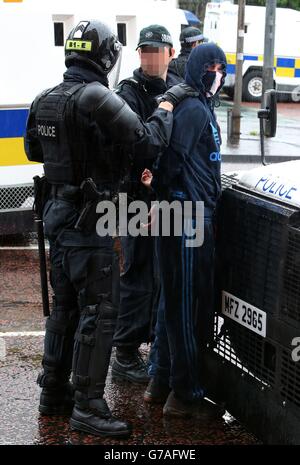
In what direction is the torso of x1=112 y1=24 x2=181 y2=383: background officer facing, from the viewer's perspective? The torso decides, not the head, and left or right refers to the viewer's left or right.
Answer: facing the viewer and to the right of the viewer

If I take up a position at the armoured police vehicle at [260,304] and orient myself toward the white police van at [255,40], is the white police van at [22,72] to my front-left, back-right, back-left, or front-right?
front-left

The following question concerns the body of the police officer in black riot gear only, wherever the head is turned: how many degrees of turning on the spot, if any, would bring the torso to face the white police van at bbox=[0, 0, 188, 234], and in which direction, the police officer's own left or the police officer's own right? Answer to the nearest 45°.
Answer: approximately 45° to the police officer's own left

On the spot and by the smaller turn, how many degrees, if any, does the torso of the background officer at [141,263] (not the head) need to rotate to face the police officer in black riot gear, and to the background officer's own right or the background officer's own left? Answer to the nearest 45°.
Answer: approximately 45° to the background officer's own right

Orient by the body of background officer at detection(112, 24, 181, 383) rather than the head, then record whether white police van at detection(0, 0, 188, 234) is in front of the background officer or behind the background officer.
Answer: behind

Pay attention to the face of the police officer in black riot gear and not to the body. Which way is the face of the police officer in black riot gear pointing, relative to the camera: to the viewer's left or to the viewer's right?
to the viewer's right
